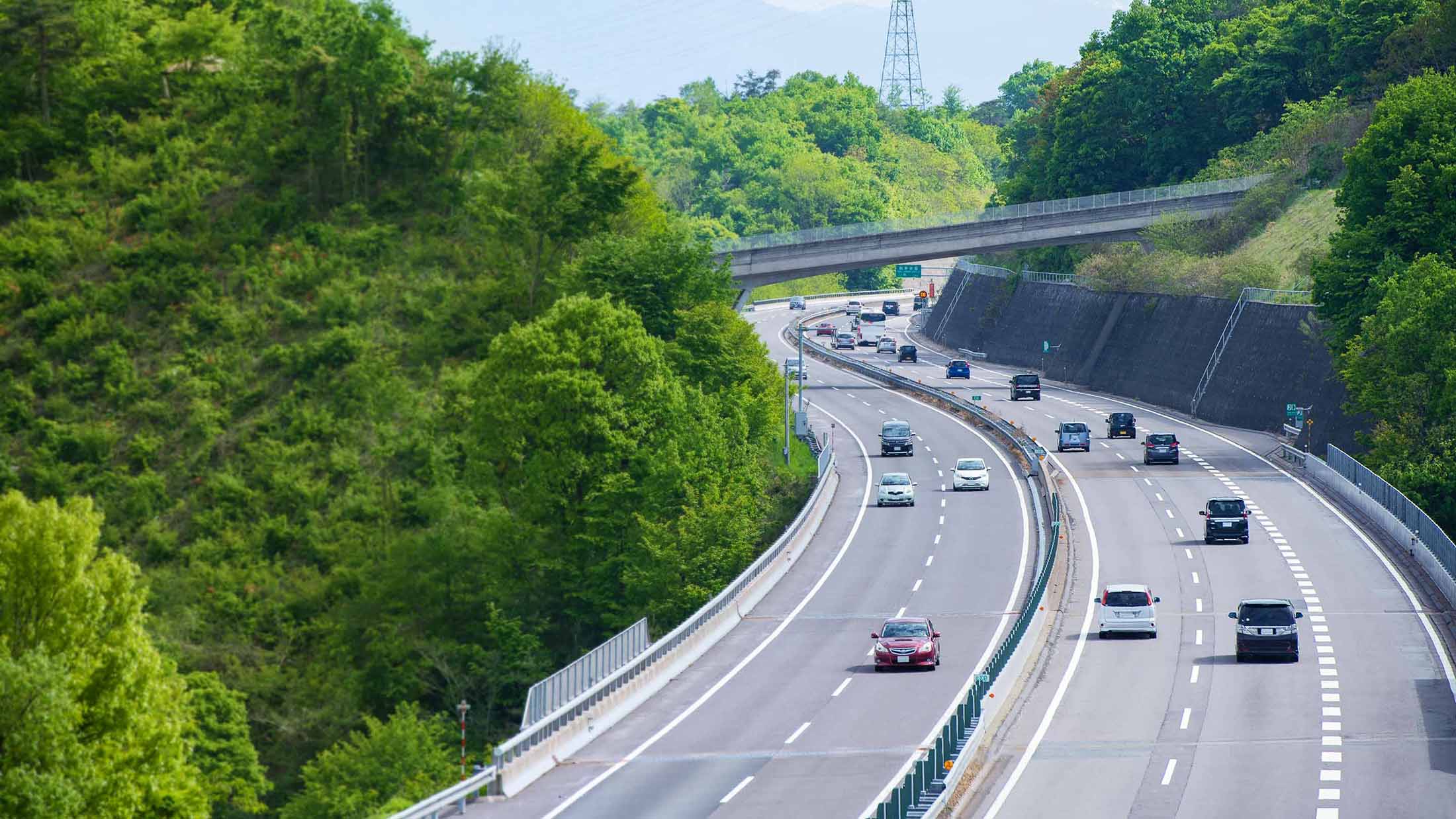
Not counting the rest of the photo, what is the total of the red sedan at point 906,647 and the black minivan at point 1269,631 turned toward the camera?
1

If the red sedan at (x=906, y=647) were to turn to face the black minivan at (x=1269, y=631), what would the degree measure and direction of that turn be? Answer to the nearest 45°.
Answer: approximately 90° to its left

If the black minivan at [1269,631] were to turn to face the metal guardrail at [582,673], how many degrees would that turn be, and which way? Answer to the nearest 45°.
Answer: approximately 135° to its left

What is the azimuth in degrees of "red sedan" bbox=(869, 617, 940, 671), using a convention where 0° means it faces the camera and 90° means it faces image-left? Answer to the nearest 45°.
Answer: approximately 0°

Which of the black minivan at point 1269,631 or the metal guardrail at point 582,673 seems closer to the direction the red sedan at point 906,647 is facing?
the metal guardrail

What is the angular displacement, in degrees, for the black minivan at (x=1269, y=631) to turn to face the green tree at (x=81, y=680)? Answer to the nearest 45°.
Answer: approximately 135° to its left

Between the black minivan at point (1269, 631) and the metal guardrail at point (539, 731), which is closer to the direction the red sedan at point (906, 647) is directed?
the metal guardrail

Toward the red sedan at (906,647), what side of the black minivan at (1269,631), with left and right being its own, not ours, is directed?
left

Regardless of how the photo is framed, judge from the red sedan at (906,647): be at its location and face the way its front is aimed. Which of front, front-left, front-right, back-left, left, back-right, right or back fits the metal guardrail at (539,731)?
front-right

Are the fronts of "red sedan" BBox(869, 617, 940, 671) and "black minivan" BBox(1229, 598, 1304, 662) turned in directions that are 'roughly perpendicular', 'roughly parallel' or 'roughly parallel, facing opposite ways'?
roughly parallel, facing opposite ways

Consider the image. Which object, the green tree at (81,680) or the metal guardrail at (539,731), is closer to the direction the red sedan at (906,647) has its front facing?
the metal guardrail

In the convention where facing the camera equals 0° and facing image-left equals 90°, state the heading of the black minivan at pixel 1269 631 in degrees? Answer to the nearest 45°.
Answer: approximately 180°
